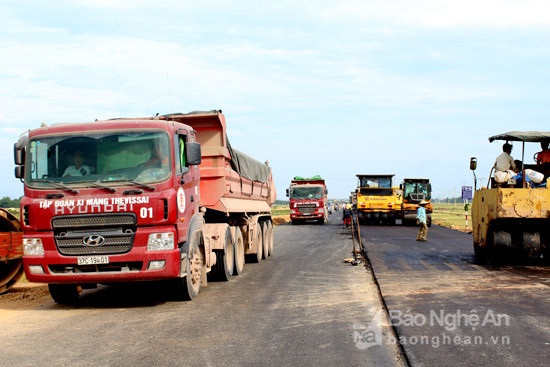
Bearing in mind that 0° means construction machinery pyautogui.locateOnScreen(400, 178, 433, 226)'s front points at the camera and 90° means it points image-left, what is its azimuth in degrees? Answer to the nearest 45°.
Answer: approximately 0°

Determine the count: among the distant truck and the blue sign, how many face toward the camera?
2

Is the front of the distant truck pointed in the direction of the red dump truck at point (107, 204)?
yes

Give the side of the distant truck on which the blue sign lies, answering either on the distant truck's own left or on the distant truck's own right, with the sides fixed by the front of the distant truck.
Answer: on the distant truck's own left

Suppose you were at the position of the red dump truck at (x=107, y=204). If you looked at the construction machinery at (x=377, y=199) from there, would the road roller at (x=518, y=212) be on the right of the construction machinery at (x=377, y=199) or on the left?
right

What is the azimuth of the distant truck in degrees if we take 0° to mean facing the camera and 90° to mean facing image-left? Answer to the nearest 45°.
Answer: approximately 0°

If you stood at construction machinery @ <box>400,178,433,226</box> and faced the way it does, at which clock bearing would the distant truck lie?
The distant truck is roughly at 3 o'clock from the construction machinery.
